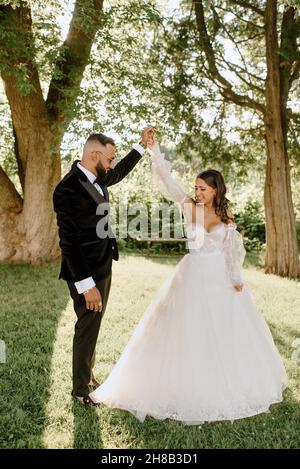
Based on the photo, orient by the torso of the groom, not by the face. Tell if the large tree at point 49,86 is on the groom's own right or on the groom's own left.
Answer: on the groom's own left

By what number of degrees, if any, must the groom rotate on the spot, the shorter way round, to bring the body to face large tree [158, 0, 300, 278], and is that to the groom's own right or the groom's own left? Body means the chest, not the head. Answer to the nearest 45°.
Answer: approximately 45° to the groom's own left

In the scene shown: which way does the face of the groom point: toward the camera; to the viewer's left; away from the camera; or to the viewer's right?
to the viewer's right

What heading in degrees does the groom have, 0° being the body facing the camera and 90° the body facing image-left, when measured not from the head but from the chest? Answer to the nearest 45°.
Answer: approximately 270°
